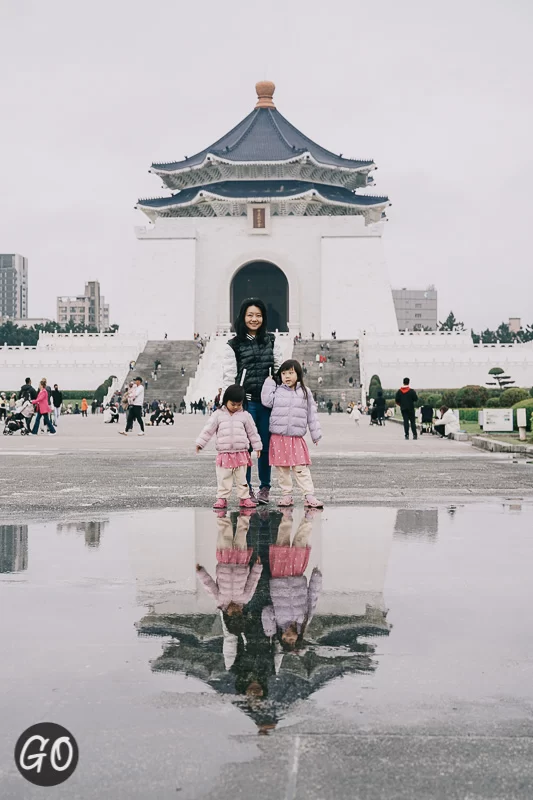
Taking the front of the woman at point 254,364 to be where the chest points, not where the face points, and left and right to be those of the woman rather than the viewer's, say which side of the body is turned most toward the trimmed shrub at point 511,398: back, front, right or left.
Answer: back

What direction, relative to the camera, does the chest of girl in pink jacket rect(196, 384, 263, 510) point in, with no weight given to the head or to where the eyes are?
toward the camera

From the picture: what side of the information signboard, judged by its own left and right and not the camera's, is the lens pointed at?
front

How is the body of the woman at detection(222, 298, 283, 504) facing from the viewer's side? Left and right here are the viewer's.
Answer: facing the viewer

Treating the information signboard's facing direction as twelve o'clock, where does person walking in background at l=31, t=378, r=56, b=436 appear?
The person walking in background is roughly at 3 o'clock from the information signboard.

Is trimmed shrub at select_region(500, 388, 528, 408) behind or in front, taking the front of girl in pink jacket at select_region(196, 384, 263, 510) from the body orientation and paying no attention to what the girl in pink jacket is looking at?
behind

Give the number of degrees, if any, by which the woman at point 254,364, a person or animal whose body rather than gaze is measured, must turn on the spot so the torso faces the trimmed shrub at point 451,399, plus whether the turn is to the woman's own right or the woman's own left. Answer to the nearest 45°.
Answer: approximately 180°

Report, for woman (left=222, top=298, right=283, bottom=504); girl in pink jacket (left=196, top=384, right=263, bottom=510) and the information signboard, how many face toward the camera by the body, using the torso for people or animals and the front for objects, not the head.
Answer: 3

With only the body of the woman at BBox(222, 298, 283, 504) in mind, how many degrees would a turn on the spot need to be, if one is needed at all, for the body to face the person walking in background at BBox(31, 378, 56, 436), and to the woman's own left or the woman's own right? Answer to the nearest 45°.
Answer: approximately 180°
